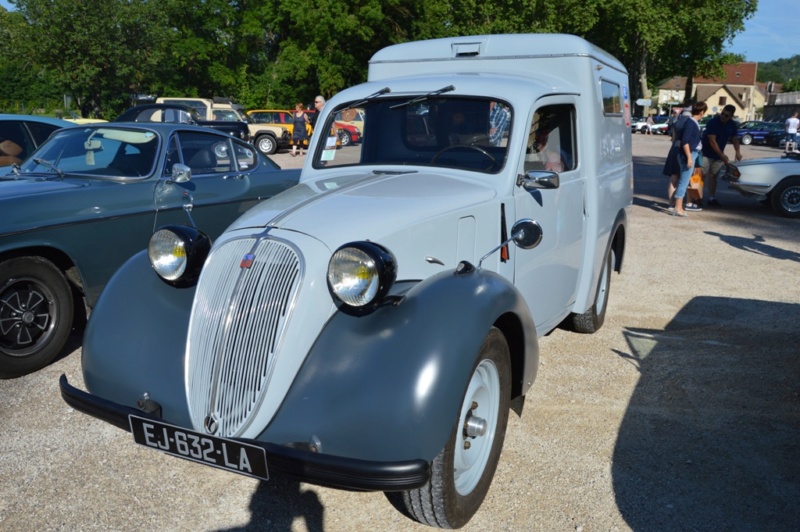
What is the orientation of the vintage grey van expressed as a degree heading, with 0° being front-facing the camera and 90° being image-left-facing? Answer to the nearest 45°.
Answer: approximately 45°

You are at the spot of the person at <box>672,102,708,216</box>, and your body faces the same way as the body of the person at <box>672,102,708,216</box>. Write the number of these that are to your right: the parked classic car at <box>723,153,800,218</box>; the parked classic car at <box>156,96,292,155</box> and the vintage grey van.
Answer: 1

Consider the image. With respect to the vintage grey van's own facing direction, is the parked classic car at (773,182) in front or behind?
behind

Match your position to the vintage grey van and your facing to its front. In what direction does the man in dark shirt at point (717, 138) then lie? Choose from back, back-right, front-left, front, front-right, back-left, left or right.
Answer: back

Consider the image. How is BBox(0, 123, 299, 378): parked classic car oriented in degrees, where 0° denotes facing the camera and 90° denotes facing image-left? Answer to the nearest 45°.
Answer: approximately 45°

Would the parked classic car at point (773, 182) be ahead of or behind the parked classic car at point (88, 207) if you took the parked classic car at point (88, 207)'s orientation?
behind

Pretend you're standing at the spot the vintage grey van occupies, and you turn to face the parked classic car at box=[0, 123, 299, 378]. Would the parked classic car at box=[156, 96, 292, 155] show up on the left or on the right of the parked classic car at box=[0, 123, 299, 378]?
right
